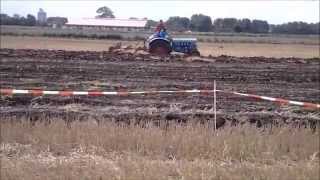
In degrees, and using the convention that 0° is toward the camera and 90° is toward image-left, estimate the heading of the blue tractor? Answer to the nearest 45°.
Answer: approximately 270°
